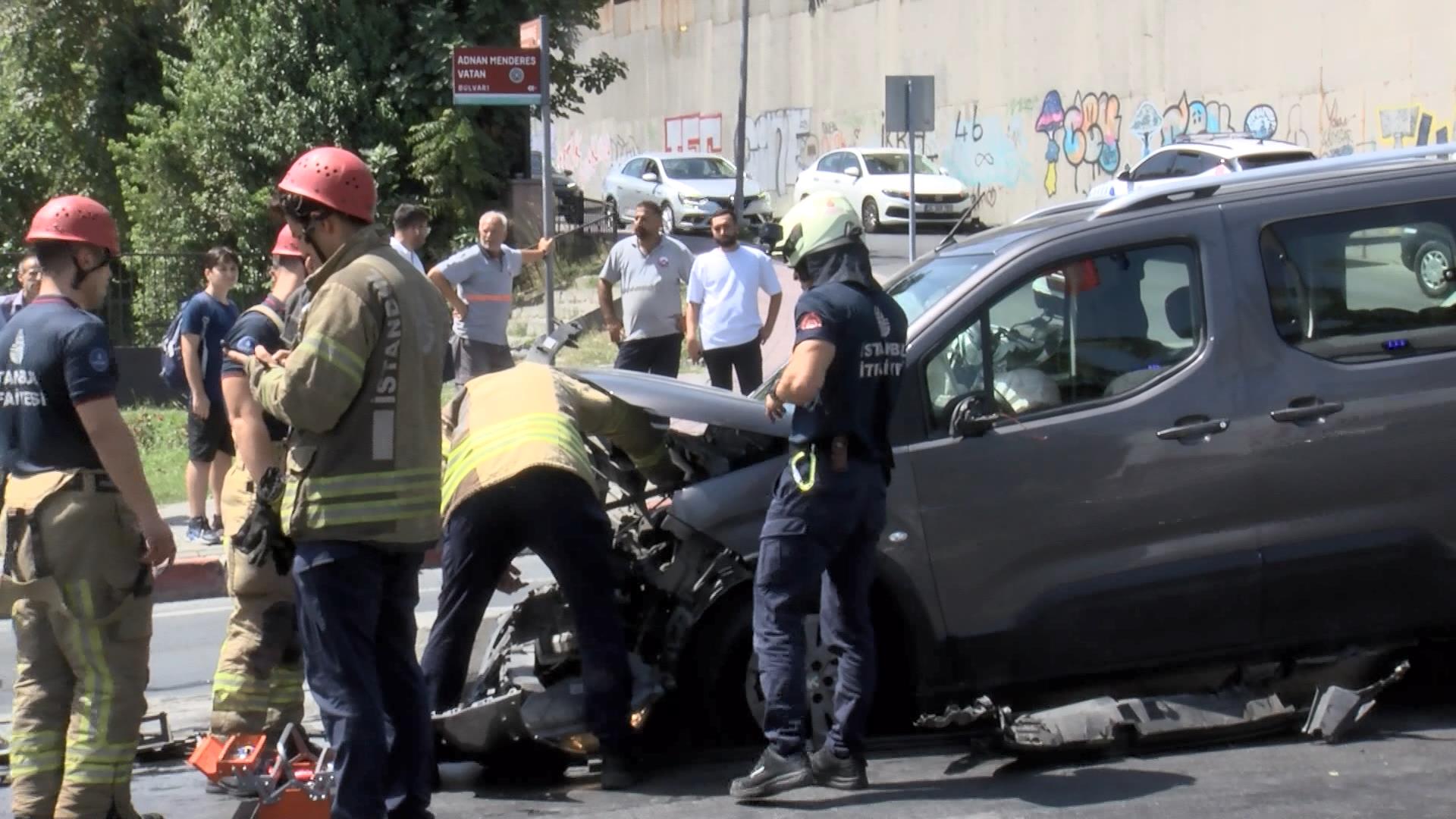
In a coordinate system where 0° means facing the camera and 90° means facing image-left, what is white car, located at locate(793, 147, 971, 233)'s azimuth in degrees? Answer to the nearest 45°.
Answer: approximately 315°

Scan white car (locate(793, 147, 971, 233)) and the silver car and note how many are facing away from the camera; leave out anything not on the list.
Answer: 0

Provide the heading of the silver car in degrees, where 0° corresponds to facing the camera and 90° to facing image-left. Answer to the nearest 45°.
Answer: approximately 315°

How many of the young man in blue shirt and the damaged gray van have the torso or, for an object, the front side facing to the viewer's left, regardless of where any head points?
1

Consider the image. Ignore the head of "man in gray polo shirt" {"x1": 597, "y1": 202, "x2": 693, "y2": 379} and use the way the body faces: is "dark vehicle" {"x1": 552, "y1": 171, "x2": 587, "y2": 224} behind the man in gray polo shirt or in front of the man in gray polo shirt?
behind

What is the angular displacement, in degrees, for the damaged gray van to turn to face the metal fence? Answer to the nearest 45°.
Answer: approximately 45° to its right

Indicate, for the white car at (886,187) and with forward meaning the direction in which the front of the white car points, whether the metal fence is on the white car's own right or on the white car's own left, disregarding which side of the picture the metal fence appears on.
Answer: on the white car's own right

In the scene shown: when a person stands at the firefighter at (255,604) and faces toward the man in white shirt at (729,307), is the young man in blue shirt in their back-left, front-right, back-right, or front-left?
front-left

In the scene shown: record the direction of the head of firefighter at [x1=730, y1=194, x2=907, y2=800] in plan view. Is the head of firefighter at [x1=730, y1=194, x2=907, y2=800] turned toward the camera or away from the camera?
away from the camera

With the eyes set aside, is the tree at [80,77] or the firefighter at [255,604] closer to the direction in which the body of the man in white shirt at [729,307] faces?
the firefighter

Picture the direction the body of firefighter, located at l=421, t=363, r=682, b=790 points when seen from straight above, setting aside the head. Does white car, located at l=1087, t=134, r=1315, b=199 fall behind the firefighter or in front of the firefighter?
in front

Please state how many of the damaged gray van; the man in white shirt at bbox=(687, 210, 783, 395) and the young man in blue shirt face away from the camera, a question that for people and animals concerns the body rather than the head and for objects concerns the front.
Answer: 0

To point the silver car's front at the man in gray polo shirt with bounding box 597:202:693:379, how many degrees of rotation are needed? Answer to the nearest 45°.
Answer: approximately 45° to its right

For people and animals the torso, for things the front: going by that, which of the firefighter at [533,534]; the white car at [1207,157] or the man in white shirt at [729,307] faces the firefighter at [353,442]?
the man in white shirt

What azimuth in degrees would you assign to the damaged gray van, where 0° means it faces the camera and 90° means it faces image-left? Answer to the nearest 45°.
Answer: approximately 90°

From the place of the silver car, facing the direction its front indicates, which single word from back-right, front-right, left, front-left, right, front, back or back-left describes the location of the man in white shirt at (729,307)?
front-right

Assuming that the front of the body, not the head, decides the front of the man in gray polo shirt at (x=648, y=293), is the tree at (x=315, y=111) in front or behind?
behind

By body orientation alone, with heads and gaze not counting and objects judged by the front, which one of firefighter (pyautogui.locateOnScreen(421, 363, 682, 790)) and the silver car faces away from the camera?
the firefighter
